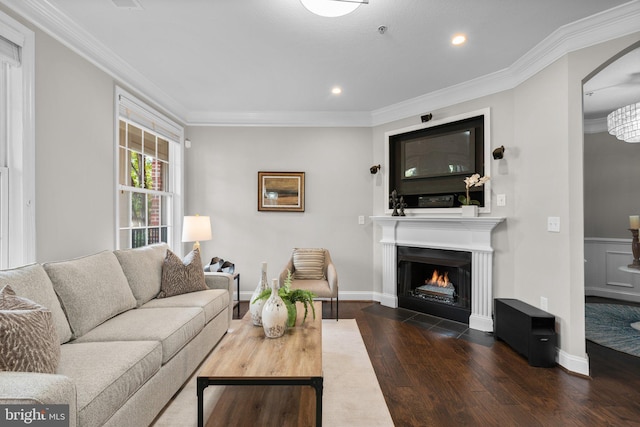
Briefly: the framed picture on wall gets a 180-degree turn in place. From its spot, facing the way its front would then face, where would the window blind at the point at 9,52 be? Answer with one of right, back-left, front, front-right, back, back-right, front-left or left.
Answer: back-left

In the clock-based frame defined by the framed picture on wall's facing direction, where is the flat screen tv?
The flat screen tv is roughly at 10 o'clock from the framed picture on wall.

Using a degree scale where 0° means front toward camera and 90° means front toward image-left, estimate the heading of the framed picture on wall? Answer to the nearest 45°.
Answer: approximately 0°

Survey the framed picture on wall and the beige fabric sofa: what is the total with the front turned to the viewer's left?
0

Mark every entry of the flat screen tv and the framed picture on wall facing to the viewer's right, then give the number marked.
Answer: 0

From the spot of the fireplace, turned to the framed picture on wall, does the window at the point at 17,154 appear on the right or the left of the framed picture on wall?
left

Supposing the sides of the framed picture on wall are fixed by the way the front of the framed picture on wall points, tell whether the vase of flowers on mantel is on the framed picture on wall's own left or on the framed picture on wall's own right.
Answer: on the framed picture on wall's own left

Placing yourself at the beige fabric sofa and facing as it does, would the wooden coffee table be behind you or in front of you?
in front

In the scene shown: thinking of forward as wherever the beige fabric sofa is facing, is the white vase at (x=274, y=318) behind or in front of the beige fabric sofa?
in front

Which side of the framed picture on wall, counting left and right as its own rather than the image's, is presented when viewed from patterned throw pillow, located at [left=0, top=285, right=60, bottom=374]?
front

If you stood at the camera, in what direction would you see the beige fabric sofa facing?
facing the viewer and to the right of the viewer

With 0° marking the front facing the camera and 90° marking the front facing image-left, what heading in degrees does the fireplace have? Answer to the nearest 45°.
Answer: approximately 45°

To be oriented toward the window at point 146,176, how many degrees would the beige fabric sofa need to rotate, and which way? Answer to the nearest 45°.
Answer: approximately 135° to its left
